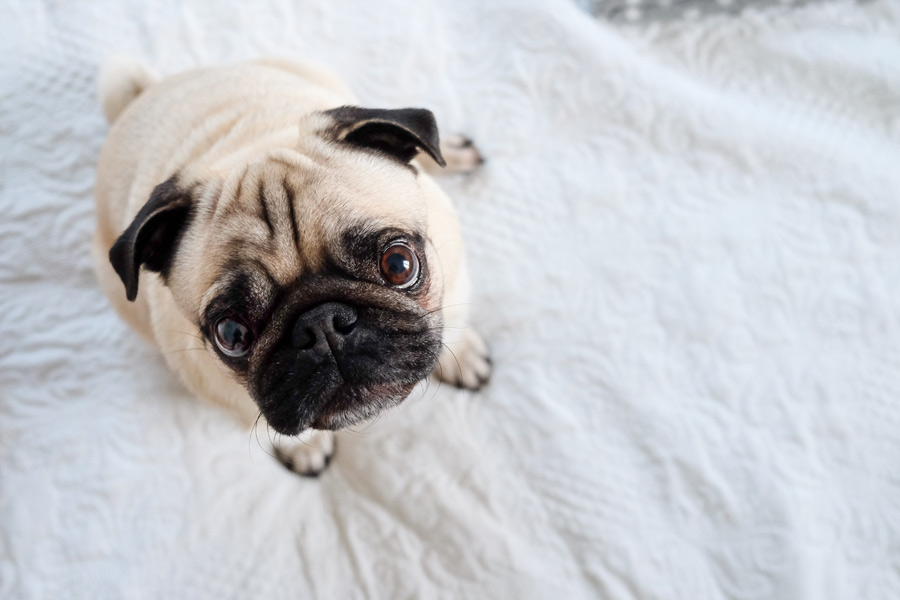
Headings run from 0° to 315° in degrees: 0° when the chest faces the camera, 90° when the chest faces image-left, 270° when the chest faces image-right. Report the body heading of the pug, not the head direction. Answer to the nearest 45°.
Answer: approximately 315°
